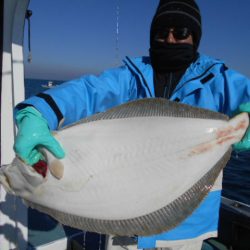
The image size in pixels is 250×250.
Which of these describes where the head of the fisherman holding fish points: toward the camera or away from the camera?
toward the camera

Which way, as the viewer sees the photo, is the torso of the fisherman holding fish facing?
toward the camera
